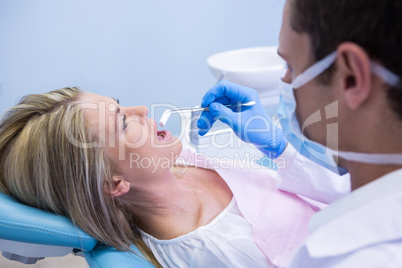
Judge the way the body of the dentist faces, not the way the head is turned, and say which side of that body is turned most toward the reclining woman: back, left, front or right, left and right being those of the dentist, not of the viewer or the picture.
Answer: front

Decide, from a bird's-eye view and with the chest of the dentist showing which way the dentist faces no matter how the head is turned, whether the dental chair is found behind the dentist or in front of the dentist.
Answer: in front

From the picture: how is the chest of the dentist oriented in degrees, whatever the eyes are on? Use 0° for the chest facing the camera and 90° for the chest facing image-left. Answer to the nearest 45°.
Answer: approximately 135°

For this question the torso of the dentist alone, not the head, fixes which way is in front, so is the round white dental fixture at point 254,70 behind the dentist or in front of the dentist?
in front
